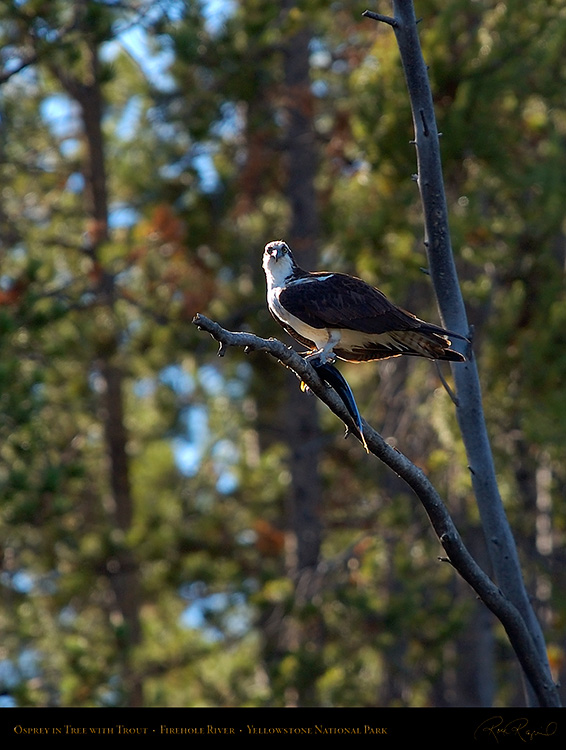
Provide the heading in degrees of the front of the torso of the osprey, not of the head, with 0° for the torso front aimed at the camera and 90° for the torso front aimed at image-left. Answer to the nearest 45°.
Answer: approximately 90°
